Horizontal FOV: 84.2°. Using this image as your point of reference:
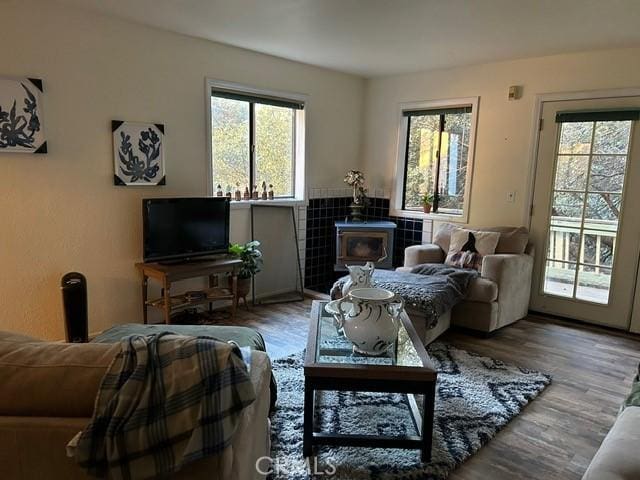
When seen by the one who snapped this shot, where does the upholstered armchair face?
facing the viewer and to the left of the viewer

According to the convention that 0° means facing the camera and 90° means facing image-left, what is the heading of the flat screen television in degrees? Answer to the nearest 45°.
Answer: approximately 315°

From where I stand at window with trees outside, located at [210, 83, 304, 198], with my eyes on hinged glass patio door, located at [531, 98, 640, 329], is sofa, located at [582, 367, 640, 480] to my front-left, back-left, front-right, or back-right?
front-right

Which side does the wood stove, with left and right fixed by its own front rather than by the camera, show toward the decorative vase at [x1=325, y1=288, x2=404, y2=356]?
front

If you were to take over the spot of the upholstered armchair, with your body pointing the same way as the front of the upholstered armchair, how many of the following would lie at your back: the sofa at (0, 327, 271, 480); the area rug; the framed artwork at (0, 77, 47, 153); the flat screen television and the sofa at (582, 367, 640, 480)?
0

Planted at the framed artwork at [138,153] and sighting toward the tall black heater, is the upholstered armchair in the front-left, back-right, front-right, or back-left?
back-left

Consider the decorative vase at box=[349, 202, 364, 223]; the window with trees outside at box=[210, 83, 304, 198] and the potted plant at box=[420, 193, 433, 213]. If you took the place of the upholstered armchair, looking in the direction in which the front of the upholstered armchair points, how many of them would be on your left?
0

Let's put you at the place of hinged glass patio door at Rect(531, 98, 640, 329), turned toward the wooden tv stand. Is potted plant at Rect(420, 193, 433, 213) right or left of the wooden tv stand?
right

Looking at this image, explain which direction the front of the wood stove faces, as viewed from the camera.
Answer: facing the viewer

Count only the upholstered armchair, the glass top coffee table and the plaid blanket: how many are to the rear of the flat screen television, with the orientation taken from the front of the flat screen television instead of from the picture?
0

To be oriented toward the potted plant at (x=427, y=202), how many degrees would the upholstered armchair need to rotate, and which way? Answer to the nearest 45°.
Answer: approximately 90° to its right

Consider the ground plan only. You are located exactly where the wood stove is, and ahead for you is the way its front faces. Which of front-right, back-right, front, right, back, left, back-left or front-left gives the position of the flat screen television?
front-right

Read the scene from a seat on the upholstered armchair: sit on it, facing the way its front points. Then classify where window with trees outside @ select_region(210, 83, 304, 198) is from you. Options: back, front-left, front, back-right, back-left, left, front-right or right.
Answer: front-right

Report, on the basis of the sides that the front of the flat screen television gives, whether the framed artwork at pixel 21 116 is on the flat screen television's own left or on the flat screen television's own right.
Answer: on the flat screen television's own right

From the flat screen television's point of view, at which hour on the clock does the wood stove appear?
The wood stove is roughly at 10 o'clock from the flat screen television.

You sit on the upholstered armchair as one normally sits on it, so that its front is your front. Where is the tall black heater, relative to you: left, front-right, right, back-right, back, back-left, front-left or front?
front

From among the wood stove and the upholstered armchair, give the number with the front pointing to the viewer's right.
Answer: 0
